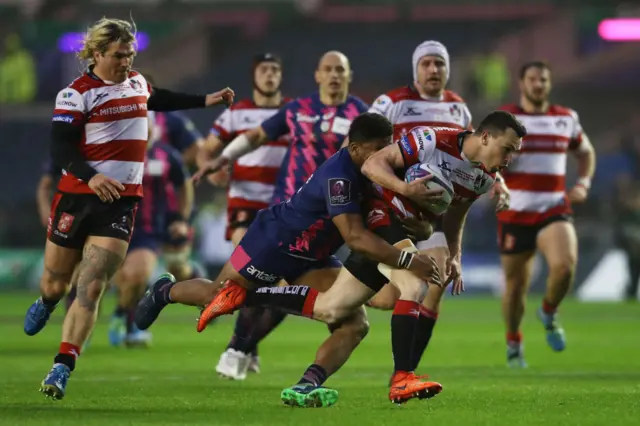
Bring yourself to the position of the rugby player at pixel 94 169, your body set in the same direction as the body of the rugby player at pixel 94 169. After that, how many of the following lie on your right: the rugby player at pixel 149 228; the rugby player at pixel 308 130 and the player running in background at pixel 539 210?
0

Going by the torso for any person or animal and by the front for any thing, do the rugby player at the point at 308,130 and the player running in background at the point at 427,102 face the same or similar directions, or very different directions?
same or similar directions

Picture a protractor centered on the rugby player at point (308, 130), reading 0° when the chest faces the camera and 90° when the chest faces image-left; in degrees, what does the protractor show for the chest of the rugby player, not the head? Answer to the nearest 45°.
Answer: approximately 0°

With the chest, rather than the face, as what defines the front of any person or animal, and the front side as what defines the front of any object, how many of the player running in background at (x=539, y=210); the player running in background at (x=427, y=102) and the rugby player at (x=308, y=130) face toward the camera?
3

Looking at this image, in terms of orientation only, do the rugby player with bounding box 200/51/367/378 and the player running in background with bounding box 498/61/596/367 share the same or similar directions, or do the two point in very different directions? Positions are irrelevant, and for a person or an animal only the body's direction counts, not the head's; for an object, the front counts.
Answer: same or similar directions

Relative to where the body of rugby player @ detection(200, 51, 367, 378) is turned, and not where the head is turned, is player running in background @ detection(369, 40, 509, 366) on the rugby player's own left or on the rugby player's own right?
on the rugby player's own left

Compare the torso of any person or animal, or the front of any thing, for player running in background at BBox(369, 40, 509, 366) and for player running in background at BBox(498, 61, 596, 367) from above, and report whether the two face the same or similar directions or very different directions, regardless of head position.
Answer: same or similar directions

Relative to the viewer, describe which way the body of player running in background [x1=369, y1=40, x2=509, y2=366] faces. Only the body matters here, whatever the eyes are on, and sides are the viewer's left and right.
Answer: facing the viewer

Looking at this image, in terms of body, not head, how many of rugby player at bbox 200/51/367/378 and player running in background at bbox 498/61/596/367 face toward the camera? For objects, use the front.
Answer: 2

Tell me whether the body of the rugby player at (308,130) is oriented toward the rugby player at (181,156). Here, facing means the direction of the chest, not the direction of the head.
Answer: no

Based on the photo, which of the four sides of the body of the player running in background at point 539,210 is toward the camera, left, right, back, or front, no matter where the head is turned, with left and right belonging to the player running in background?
front

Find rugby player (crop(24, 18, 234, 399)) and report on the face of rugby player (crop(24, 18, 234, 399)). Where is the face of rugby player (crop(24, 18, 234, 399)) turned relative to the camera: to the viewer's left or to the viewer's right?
to the viewer's right

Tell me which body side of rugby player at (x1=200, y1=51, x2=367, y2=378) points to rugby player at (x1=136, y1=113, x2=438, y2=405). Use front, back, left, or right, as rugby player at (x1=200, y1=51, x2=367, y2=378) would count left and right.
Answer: front

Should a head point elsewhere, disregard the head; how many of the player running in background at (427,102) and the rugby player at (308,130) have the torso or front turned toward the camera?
2

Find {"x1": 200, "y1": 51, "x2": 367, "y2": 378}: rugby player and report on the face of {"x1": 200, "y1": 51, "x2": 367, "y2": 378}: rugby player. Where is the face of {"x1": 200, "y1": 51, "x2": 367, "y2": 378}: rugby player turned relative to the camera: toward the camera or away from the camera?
toward the camera

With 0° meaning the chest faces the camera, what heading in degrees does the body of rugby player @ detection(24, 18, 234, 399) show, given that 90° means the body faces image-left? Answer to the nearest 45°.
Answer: approximately 315°

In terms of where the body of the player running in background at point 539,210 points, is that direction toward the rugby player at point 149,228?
no
